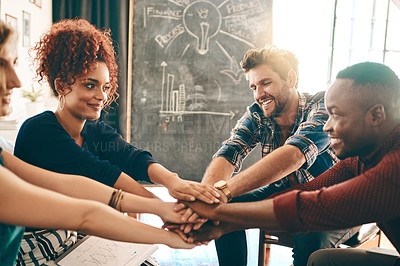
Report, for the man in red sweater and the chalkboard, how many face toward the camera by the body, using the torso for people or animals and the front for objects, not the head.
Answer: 1

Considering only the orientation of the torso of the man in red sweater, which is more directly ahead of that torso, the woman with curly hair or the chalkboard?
the woman with curly hair

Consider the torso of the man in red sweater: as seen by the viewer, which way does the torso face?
to the viewer's left

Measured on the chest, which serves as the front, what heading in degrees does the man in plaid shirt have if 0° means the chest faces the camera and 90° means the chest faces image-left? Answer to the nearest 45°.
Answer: approximately 45°

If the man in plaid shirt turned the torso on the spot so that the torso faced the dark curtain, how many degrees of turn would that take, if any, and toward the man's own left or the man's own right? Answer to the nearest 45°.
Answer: approximately 90° to the man's own right

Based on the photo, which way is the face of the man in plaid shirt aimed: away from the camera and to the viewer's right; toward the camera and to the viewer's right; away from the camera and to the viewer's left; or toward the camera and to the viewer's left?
toward the camera and to the viewer's left

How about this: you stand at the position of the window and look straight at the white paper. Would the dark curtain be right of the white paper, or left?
right

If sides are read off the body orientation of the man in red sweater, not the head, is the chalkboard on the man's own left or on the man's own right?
on the man's own right

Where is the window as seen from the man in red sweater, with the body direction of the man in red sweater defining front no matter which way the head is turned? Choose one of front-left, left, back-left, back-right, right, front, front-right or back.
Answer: right

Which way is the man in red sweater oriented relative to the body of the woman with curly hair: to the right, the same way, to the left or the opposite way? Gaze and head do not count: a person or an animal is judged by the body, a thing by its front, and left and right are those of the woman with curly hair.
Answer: the opposite way

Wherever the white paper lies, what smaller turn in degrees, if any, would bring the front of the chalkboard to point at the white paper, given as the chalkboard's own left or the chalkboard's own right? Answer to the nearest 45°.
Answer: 0° — it already faces it

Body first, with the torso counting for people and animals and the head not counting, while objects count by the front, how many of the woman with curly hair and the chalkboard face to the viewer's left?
0

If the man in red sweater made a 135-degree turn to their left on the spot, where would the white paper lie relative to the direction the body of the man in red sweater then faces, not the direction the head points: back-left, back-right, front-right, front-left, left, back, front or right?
back-right

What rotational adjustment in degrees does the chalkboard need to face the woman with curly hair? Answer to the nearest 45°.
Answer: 0° — it already faces them

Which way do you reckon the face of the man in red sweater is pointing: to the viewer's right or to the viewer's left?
to the viewer's left

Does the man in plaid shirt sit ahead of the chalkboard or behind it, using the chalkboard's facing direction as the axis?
ahead

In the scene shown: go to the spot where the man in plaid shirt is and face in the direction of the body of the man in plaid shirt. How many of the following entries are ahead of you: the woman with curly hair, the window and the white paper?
2

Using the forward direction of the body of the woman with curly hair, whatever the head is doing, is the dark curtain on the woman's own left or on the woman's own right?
on the woman's own left

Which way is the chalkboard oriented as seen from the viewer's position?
toward the camera
